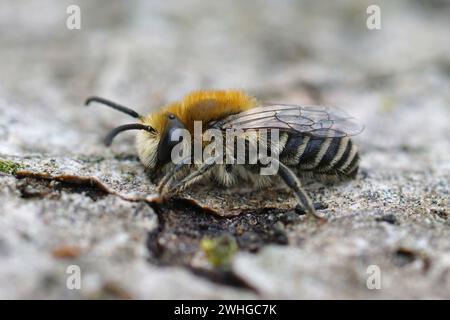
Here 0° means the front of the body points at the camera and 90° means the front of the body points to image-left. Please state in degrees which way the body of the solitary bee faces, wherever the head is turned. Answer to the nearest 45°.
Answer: approximately 90°
